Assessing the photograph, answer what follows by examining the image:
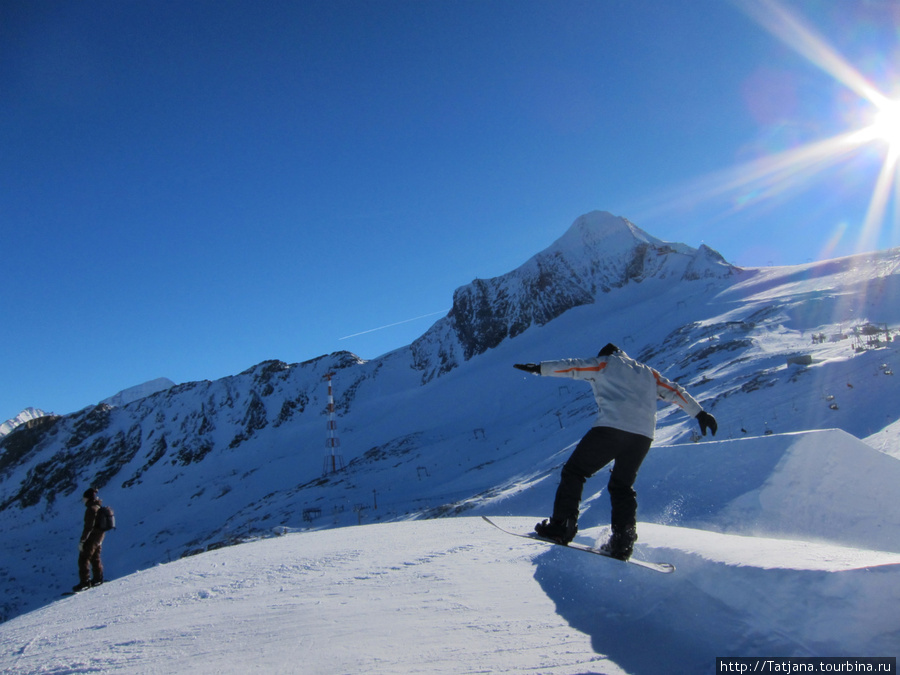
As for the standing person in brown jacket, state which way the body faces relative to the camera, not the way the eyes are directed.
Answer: to the viewer's left

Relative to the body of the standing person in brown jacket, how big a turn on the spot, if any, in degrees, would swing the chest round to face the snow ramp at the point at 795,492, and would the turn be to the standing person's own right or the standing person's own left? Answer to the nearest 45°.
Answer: approximately 135° to the standing person's own left
